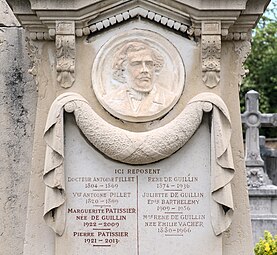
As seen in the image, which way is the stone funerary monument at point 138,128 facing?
toward the camera
